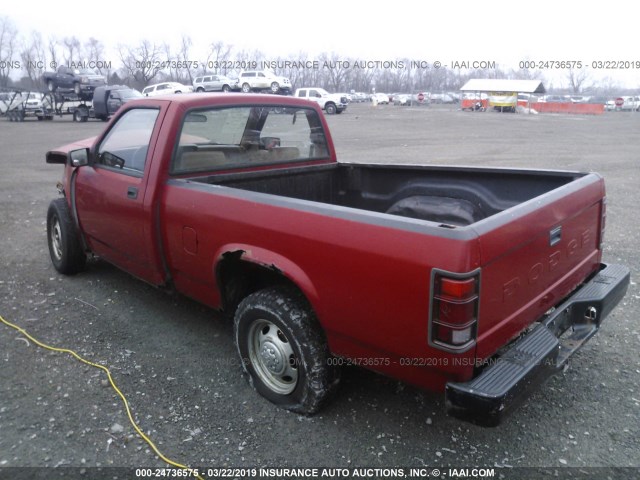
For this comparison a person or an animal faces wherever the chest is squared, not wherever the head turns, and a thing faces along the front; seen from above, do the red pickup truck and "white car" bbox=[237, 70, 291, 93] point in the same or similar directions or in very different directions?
very different directions

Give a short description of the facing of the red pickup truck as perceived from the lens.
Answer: facing away from the viewer and to the left of the viewer

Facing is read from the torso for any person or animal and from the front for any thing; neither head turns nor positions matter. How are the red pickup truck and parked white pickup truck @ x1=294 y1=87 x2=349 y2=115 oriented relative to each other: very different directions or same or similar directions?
very different directions

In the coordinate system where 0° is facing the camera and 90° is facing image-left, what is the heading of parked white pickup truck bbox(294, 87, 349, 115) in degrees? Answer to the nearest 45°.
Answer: approximately 315°

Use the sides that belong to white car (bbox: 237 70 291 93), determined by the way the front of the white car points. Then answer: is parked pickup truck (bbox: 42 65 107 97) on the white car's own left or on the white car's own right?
on the white car's own right

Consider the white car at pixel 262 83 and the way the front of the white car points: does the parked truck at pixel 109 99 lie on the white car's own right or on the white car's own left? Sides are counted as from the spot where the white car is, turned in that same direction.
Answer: on the white car's own right

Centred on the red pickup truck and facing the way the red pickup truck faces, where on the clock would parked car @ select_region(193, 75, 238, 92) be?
The parked car is roughly at 1 o'clock from the red pickup truck.
